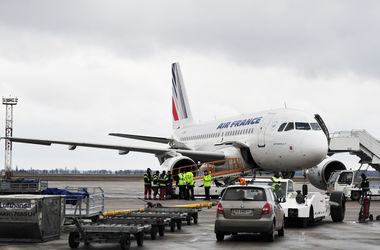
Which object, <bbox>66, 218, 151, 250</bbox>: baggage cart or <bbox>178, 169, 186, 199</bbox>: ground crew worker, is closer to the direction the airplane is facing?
the baggage cart

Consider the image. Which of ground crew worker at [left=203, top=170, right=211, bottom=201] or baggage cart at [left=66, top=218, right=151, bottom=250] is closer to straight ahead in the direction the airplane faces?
the baggage cart

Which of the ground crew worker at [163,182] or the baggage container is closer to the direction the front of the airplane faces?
the baggage container

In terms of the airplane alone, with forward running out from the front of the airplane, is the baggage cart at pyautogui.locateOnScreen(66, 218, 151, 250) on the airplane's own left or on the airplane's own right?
on the airplane's own right

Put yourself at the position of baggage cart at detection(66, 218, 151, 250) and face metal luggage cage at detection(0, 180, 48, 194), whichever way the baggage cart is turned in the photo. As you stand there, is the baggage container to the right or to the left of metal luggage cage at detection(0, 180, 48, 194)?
left

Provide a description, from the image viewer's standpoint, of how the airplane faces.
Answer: facing the viewer and to the right of the viewer

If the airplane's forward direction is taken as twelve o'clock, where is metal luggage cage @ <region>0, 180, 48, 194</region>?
The metal luggage cage is roughly at 3 o'clock from the airplane.

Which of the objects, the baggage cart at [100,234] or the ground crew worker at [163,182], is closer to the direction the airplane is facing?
the baggage cart

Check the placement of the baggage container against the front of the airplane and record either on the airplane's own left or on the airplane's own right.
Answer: on the airplane's own right
